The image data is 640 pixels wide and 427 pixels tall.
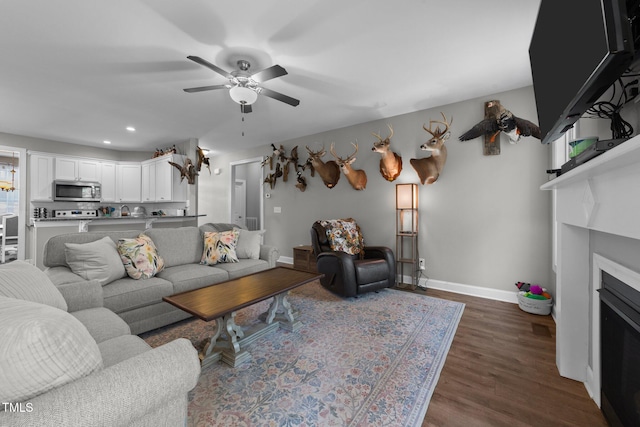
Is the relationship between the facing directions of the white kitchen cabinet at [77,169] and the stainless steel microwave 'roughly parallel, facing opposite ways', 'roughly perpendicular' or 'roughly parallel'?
roughly parallel

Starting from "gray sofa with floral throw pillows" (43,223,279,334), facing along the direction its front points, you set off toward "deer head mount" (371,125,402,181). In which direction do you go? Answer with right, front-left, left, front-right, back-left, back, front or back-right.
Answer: front-left

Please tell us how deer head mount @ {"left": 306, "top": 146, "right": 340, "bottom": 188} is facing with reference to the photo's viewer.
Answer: facing the viewer and to the left of the viewer

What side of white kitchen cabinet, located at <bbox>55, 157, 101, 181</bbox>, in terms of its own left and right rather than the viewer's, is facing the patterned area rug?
front

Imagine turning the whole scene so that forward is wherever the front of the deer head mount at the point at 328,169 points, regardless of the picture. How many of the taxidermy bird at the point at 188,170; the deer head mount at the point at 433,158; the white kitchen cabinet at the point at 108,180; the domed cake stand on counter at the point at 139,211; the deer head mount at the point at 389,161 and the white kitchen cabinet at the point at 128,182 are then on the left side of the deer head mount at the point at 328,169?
2

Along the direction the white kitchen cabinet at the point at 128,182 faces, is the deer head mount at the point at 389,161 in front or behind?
in front

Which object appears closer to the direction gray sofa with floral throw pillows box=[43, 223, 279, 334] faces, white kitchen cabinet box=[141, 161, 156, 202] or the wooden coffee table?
the wooden coffee table

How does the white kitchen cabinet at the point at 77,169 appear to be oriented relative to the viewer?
toward the camera

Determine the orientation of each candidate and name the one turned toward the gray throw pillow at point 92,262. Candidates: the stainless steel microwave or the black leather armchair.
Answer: the stainless steel microwave

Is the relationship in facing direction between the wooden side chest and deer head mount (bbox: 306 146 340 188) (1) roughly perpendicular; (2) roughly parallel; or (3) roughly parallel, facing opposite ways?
roughly parallel

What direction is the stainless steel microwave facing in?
toward the camera

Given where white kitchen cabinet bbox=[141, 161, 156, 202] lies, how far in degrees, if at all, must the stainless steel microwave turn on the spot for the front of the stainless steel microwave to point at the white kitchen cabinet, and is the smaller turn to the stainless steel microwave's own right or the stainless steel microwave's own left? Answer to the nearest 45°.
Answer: approximately 90° to the stainless steel microwave's own left

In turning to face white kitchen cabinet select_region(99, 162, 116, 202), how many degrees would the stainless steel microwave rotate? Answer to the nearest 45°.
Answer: approximately 135° to its left

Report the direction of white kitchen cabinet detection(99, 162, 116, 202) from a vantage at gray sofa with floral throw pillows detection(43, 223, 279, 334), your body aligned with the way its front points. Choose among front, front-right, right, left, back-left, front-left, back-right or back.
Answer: back-left

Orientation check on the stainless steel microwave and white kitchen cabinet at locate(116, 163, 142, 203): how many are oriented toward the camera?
2
